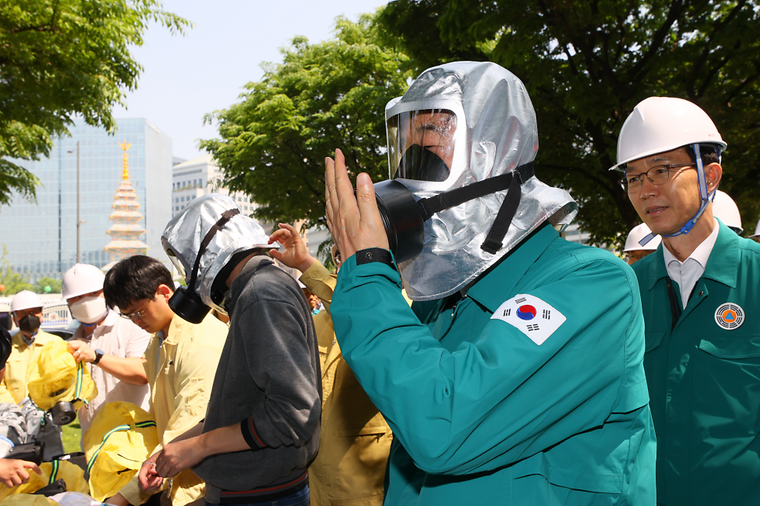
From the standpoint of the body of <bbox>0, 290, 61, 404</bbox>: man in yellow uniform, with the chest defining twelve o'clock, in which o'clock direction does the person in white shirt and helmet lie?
The person in white shirt and helmet is roughly at 11 o'clock from the man in yellow uniform.

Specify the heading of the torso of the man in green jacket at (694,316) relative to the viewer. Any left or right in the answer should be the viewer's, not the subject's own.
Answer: facing the viewer and to the left of the viewer

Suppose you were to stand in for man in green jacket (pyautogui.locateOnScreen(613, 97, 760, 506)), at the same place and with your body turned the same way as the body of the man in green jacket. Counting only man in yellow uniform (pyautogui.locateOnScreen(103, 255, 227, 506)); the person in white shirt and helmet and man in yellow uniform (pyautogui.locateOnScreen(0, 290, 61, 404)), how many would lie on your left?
0

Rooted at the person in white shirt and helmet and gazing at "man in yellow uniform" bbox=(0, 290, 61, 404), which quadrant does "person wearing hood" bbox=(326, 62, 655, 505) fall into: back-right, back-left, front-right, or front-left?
back-left

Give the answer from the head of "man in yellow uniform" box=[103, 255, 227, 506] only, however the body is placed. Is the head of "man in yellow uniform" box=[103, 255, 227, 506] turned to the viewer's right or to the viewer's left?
to the viewer's left

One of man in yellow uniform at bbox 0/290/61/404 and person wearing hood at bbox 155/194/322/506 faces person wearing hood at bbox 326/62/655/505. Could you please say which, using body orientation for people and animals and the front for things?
the man in yellow uniform

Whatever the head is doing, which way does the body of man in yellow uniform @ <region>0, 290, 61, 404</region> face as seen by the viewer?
toward the camera

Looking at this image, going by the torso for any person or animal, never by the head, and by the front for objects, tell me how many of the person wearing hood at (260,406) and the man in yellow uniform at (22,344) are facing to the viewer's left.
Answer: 1

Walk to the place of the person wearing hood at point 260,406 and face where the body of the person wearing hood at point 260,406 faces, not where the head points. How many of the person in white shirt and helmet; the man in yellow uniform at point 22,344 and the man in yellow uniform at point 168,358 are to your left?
0

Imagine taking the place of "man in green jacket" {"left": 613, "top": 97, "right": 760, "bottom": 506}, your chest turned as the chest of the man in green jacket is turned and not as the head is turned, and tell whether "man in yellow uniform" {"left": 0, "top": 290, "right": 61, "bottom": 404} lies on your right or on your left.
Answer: on your right

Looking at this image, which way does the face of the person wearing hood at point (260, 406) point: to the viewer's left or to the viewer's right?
to the viewer's left

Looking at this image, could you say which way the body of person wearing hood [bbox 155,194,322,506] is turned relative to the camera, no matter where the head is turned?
to the viewer's left

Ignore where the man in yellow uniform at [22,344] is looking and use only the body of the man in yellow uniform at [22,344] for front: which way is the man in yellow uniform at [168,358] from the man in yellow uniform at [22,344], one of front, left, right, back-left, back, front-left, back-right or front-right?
front

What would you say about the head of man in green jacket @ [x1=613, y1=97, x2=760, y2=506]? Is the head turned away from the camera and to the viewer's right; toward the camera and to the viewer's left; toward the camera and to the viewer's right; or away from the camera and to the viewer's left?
toward the camera and to the viewer's left

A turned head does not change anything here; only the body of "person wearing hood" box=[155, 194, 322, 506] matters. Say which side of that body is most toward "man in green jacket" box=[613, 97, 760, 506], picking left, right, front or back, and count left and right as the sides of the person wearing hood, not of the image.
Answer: back
